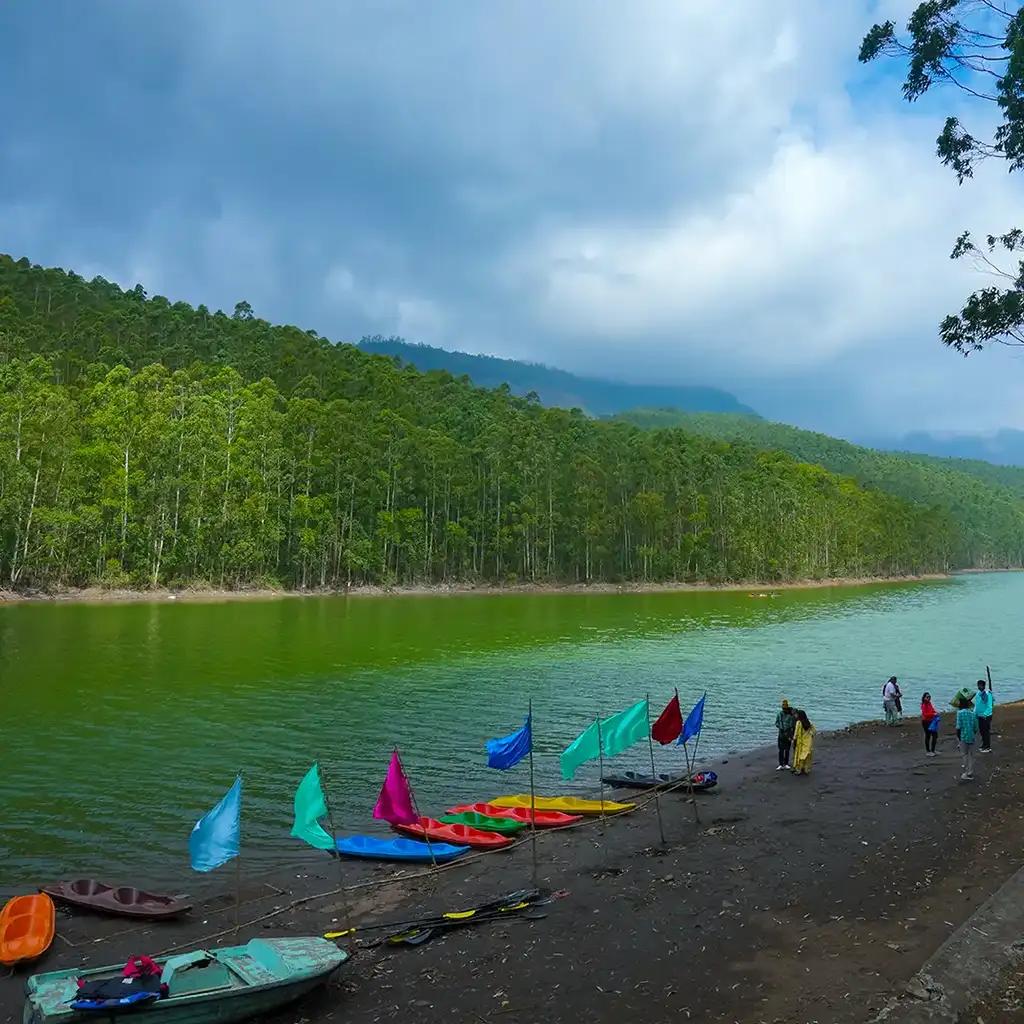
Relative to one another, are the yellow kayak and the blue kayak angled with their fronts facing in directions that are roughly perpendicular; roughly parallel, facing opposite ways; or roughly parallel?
roughly parallel

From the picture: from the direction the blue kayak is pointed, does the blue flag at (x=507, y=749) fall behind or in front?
in front

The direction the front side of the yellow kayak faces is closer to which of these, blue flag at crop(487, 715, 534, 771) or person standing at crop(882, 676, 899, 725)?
the person standing

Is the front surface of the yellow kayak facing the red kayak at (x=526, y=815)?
no

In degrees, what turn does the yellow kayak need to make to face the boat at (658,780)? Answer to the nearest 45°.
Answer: approximately 45° to its left

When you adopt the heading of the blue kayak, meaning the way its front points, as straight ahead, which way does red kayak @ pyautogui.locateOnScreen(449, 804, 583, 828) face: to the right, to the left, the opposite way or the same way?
the same way

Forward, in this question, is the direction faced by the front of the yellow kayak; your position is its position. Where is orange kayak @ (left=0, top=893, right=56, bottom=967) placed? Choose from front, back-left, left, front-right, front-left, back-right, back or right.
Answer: back-right

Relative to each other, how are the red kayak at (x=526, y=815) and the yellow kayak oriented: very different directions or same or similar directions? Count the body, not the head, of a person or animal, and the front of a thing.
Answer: same or similar directions

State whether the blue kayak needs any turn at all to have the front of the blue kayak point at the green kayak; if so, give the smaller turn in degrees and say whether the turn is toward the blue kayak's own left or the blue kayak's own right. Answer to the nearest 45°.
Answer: approximately 45° to the blue kayak's own left

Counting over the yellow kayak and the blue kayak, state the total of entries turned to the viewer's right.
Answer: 2

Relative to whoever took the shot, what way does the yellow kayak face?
facing to the right of the viewer

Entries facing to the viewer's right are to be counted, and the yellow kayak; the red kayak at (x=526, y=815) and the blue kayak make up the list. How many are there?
3

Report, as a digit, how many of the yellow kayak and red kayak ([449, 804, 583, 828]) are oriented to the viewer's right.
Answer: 2

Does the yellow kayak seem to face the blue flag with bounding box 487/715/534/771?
no

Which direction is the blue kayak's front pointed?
to the viewer's right

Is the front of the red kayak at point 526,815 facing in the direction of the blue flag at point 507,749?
no
